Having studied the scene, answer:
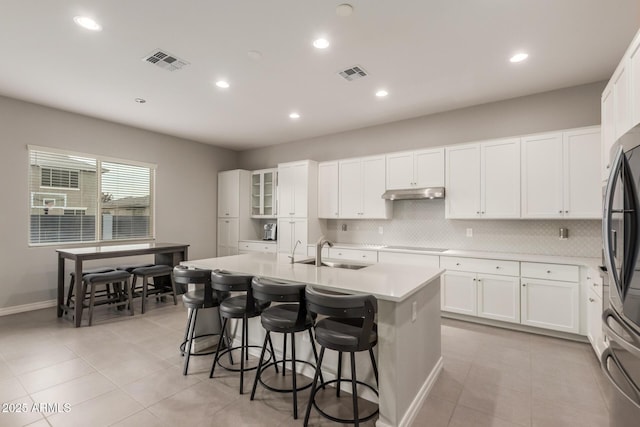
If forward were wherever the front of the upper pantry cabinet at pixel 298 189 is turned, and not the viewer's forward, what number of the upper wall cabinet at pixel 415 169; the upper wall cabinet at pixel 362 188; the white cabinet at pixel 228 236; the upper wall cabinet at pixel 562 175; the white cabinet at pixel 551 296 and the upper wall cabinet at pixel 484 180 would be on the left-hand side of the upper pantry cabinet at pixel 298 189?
5

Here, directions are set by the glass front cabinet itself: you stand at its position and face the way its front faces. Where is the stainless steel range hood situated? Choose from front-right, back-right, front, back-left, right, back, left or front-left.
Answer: left

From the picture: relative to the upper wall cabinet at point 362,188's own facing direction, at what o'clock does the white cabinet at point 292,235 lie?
The white cabinet is roughly at 2 o'clock from the upper wall cabinet.

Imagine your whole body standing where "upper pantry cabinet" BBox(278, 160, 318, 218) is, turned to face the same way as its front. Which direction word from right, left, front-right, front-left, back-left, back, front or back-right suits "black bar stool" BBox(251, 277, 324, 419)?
front-left

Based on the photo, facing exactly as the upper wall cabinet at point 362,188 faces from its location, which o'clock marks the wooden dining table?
The wooden dining table is roughly at 1 o'clock from the upper wall cabinet.

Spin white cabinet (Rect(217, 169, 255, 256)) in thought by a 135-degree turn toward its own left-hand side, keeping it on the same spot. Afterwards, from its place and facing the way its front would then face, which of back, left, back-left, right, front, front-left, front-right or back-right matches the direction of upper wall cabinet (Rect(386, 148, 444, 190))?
front-right

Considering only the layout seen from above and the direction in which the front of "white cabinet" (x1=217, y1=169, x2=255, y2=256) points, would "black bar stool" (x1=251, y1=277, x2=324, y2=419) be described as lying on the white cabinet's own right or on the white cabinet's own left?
on the white cabinet's own left

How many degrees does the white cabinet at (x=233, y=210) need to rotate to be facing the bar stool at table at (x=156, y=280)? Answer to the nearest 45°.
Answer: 0° — it already faces it

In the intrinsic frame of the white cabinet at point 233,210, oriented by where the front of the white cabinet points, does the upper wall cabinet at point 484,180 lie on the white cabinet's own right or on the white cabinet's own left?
on the white cabinet's own left

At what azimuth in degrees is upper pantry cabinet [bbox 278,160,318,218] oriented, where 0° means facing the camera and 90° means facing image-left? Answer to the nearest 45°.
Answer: approximately 45°

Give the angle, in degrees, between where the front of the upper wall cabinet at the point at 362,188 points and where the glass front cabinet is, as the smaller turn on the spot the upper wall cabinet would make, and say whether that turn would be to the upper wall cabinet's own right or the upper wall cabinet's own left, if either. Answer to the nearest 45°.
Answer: approximately 90° to the upper wall cabinet's own right

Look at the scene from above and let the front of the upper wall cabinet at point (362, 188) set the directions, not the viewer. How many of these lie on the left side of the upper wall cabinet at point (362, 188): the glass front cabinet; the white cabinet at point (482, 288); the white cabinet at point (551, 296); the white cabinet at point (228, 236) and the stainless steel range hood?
3

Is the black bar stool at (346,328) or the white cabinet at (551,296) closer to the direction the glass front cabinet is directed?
the black bar stool
